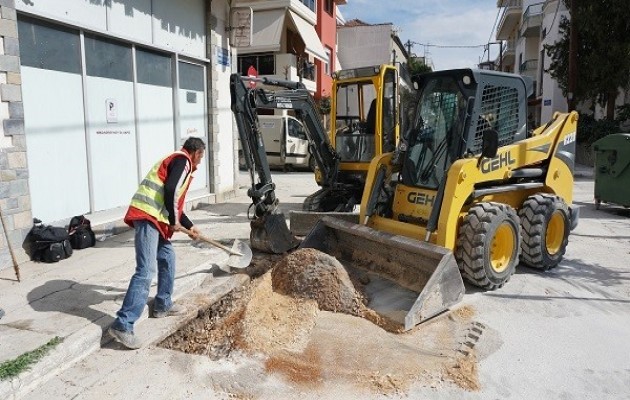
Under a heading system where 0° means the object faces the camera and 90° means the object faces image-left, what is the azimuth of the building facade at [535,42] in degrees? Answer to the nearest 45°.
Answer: approximately 45°

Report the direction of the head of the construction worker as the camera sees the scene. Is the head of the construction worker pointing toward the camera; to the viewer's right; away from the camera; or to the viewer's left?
to the viewer's right

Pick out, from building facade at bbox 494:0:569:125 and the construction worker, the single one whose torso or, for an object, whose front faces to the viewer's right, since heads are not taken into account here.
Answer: the construction worker

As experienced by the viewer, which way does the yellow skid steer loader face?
facing the viewer and to the left of the viewer

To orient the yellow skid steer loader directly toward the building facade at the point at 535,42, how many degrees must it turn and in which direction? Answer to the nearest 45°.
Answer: approximately 135° to its right

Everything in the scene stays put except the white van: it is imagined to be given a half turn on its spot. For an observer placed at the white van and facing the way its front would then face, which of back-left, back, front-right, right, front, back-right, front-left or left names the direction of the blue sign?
left

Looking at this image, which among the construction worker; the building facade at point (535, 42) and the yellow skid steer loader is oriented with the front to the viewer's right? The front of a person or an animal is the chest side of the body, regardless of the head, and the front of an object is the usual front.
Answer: the construction worker

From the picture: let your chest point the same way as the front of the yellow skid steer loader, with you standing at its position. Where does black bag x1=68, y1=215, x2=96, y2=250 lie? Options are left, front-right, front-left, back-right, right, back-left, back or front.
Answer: front-right

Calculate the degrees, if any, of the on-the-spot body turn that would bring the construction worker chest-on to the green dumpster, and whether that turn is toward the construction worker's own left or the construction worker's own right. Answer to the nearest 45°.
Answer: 0° — they already face it

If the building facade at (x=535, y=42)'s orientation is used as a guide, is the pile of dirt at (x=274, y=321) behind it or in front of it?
in front

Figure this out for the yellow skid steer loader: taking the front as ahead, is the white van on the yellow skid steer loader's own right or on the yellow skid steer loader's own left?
on the yellow skid steer loader's own right

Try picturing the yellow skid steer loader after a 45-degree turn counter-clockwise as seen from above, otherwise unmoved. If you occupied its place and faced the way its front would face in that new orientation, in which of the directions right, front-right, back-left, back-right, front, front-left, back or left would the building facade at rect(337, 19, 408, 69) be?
back

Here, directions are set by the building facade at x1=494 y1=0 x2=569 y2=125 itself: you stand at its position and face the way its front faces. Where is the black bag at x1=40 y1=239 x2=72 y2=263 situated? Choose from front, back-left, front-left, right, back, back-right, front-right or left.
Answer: front-left

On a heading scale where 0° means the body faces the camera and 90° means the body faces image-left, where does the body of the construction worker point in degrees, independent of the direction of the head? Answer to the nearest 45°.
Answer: approximately 270°
